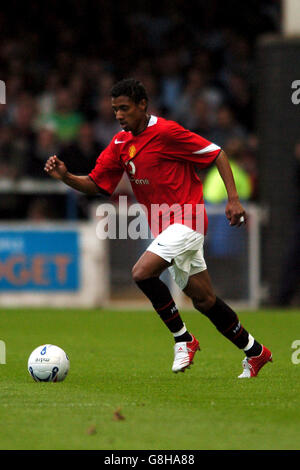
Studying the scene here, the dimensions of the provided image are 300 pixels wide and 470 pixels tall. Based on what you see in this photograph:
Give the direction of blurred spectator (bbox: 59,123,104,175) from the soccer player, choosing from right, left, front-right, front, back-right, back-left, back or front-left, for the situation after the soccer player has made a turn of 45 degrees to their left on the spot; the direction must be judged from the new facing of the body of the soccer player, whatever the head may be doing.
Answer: back

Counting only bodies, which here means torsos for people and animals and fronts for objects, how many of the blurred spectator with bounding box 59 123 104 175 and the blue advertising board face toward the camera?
2

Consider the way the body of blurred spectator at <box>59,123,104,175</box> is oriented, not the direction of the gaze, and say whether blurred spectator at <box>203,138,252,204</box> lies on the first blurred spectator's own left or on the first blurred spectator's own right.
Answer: on the first blurred spectator's own left

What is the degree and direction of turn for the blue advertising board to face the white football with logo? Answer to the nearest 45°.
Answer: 0° — it already faces it

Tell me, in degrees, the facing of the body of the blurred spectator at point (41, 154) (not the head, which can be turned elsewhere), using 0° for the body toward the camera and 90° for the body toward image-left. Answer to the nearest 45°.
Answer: approximately 0°

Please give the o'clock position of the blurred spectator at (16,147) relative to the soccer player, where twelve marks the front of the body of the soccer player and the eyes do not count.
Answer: The blurred spectator is roughly at 4 o'clock from the soccer player.

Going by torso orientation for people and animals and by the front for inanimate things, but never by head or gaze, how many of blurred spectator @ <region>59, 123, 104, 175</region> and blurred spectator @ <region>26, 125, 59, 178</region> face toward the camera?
2

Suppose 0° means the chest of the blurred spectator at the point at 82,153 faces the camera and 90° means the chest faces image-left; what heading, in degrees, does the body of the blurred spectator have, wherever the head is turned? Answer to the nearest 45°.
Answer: approximately 0°

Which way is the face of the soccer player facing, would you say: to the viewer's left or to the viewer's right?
to the viewer's left

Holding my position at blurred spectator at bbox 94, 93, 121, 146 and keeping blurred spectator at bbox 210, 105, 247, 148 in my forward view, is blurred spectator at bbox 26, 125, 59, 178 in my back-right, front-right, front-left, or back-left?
back-right
